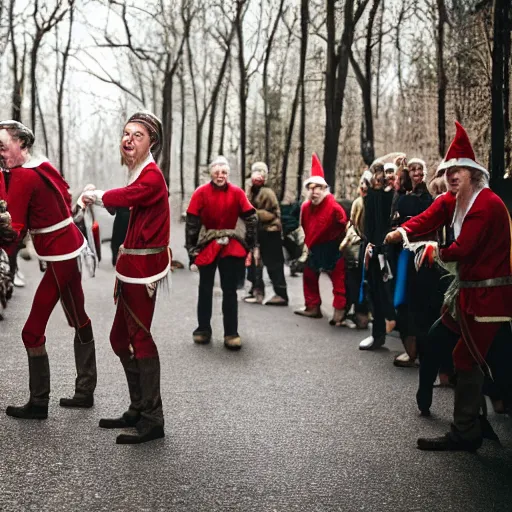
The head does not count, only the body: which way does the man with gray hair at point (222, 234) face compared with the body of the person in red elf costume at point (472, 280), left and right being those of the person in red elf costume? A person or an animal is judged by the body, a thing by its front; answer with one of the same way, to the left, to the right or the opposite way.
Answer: to the left

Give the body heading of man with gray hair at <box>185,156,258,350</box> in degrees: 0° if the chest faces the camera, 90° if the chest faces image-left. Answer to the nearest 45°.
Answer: approximately 0°

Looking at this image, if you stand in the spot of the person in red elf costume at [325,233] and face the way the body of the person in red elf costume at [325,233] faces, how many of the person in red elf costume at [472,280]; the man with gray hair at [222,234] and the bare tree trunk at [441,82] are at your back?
1

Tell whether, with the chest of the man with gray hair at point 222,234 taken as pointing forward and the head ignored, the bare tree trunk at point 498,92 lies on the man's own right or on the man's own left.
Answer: on the man's own left

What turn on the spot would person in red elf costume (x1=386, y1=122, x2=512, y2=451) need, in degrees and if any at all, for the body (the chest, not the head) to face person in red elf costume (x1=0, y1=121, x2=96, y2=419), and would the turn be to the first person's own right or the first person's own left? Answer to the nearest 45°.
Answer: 0° — they already face them

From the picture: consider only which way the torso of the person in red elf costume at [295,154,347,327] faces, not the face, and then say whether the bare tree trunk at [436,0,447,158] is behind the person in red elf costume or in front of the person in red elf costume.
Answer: behind

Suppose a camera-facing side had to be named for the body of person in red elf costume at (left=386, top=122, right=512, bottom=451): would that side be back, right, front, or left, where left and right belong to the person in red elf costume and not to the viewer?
left

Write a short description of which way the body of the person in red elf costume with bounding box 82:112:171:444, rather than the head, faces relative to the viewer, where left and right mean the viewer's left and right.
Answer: facing to the left of the viewer

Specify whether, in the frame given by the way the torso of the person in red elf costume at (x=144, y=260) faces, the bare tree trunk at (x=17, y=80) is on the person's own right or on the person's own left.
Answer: on the person's own right

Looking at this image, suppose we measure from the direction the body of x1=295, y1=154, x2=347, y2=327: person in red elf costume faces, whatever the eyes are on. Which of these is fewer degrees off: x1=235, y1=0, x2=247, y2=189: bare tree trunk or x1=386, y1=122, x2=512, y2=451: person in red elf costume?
the person in red elf costume

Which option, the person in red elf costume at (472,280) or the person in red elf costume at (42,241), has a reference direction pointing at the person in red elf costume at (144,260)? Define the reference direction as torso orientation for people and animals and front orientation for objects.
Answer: the person in red elf costume at (472,280)
